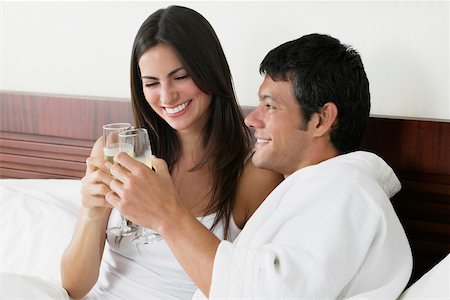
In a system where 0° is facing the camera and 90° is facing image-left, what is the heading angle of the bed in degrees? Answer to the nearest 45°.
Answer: approximately 0°

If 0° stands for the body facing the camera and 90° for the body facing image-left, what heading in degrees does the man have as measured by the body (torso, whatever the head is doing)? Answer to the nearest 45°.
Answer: approximately 90°
